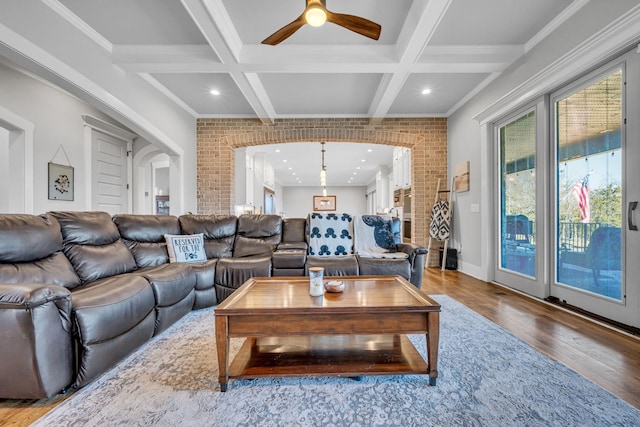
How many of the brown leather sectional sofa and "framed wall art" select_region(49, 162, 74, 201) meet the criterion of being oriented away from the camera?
0

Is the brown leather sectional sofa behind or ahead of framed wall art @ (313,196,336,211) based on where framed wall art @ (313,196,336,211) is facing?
ahead

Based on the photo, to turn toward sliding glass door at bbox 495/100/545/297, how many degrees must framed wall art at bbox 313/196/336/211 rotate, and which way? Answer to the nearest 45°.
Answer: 0° — it already faces it

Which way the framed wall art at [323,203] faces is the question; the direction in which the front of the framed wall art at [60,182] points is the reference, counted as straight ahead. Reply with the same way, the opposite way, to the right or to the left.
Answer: to the right

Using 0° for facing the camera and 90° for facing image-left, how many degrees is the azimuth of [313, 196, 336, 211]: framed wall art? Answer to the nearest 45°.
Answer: approximately 0°

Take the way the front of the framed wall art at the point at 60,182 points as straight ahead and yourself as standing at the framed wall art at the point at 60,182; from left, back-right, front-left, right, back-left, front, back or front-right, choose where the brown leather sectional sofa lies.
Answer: front-right

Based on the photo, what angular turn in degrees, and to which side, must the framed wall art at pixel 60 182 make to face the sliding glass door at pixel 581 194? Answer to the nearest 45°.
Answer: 0° — it already faces it

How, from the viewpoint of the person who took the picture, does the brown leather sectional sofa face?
facing the viewer and to the right of the viewer

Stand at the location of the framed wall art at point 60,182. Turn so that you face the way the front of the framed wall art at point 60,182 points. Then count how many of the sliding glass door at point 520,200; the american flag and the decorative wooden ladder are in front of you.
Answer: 3

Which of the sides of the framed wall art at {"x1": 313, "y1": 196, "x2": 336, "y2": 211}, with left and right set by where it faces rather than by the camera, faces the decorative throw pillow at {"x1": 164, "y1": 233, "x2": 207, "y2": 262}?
front

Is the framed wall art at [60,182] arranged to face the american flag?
yes
